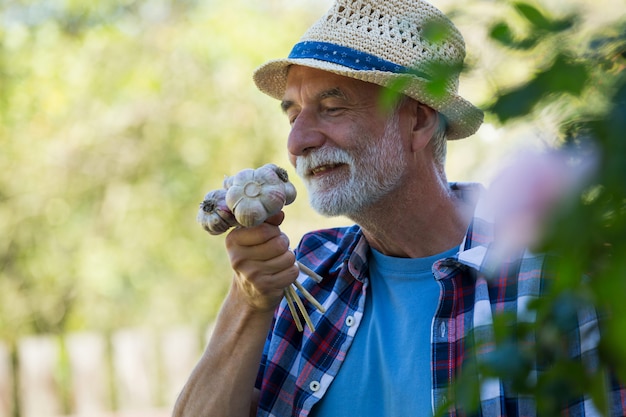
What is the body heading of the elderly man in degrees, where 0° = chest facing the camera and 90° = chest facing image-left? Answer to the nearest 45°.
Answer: approximately 45°
